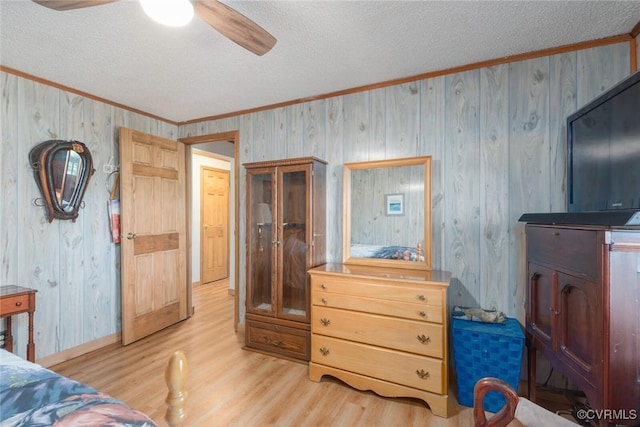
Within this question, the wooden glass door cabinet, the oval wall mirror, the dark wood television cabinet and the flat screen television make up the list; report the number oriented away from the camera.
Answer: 0

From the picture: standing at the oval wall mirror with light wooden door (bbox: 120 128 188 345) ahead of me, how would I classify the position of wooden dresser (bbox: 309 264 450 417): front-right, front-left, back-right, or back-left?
front-right

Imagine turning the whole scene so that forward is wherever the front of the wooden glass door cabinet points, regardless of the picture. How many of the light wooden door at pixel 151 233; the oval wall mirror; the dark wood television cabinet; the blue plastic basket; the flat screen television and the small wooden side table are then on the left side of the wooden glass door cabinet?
3

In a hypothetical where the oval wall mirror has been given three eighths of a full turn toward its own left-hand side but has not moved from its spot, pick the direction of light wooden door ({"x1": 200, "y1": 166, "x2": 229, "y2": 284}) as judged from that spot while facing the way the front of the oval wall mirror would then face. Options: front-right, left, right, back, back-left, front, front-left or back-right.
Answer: front-right

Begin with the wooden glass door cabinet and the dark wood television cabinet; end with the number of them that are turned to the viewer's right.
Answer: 0

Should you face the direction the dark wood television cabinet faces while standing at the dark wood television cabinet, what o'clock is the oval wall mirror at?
The oval wall mirror is roughly at 1 o'clock from the dark wood television cabinet.

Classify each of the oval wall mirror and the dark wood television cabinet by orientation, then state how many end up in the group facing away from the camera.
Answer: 0

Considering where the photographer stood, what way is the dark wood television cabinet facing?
facing the viewer and to the left of the viewer

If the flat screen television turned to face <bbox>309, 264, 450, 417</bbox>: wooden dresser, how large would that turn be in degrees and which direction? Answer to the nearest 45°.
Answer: approximately 45° to its right

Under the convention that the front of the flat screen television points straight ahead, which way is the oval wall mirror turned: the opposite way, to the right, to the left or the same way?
the opposite way

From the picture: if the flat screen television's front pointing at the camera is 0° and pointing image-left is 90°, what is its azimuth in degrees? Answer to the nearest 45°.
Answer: approximately 45°

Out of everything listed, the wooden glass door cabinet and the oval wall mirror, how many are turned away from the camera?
0

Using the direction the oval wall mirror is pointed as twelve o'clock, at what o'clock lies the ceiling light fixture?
The ceiling light fixture is roughly at 1 o'clock from the oval wall mirror.

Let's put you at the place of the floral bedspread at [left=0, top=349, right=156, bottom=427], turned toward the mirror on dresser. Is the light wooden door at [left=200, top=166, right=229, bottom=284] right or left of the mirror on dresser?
left

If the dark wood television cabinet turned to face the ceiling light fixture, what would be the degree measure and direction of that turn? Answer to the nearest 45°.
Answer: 0° — it already faces it

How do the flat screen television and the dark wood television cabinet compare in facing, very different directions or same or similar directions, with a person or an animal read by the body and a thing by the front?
same or similar directions

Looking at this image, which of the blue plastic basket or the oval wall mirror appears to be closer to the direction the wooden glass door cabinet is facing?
the oval wall mirror

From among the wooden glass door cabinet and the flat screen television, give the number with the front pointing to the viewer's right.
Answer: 0
